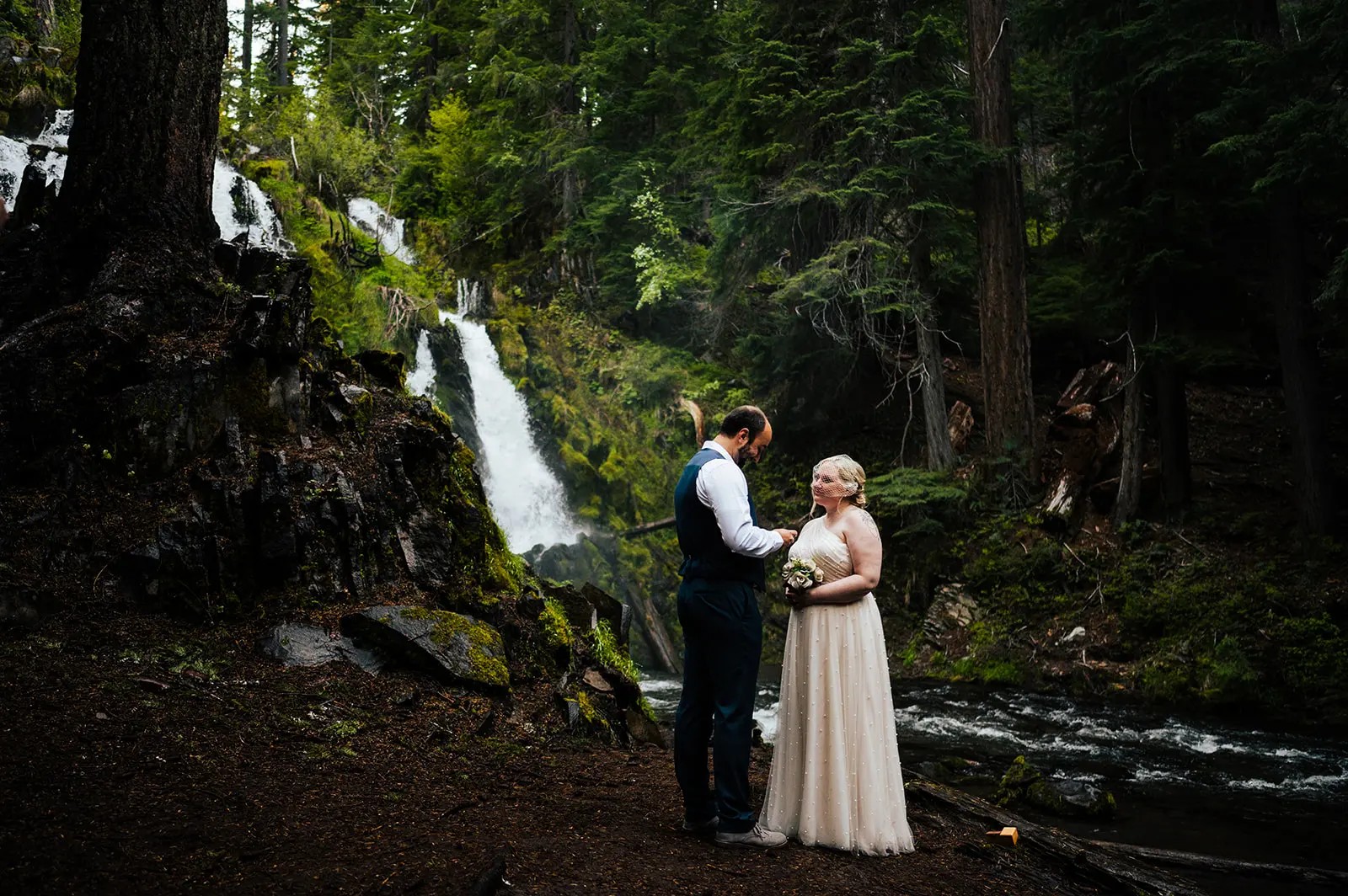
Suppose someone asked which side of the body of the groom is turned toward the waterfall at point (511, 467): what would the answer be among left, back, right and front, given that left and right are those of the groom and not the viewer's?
left

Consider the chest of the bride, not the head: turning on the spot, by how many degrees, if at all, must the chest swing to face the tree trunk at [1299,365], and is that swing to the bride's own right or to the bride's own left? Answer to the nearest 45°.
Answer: approximately 180°

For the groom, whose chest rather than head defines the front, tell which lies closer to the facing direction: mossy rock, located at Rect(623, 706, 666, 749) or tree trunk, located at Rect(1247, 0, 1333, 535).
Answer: the tree trunk

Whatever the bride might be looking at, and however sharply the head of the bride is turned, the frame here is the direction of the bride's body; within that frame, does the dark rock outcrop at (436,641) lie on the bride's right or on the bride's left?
on the bride's right

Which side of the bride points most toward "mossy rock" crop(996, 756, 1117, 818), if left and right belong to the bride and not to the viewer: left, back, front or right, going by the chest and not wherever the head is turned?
back

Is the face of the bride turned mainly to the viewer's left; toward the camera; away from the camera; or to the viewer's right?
to the viewer's left

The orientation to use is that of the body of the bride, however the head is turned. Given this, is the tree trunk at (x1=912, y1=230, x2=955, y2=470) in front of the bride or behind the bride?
behind

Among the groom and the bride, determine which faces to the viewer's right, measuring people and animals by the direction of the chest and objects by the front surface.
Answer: the groom

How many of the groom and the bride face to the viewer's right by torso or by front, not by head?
1

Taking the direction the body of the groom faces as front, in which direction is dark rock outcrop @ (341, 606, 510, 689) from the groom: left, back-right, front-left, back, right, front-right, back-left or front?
back-left

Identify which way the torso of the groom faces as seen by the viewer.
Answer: to the viewer's right

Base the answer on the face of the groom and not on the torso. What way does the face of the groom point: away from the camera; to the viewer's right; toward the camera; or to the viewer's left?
to the viewer's right

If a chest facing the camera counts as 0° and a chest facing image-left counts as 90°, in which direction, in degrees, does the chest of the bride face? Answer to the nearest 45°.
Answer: approximately 45°

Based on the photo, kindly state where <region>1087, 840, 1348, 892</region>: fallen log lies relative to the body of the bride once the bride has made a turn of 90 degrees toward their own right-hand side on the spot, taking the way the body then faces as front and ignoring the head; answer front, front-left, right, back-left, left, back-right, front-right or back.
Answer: right
